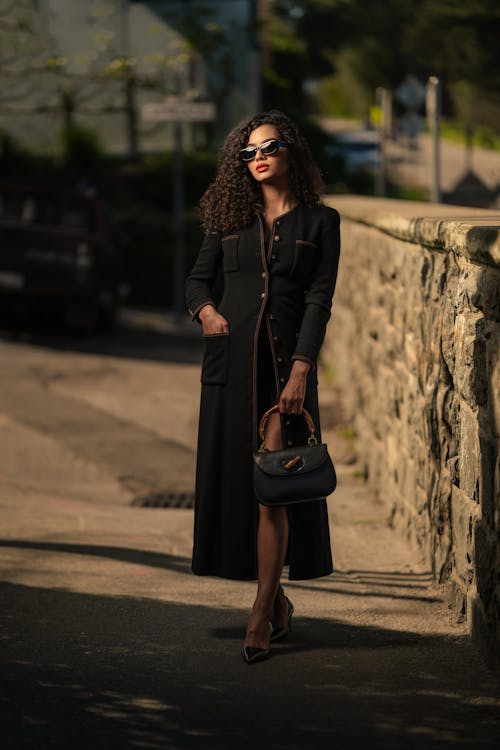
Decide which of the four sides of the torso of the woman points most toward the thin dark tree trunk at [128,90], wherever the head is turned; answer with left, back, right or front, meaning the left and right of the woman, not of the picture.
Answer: back

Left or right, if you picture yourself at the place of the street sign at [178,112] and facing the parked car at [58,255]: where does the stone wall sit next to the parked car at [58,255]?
left

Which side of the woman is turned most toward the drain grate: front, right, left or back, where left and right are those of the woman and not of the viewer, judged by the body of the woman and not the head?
back

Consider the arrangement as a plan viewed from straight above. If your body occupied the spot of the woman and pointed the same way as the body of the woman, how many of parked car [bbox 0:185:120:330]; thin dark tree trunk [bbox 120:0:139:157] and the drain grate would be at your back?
3

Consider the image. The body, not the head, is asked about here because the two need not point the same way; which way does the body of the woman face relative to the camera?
toward the camera

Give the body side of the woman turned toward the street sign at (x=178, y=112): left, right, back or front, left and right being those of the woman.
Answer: back

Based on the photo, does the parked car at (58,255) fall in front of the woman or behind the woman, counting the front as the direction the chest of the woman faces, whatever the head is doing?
behind
